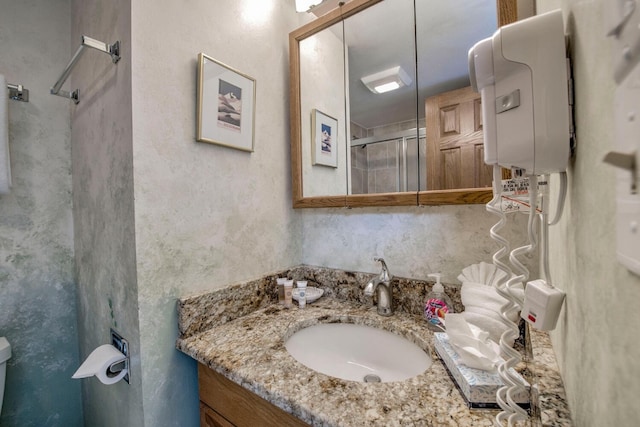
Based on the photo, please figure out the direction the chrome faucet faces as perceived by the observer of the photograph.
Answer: facing the viewer and to the left of the viewer

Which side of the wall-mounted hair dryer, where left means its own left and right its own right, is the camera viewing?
left

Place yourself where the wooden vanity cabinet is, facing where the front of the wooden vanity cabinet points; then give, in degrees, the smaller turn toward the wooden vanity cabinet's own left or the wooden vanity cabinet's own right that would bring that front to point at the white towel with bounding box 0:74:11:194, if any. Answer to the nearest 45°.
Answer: approximately 90° to the wooden vanity cabinet's own right

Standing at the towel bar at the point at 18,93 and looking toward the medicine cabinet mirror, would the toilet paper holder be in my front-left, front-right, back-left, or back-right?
front-right

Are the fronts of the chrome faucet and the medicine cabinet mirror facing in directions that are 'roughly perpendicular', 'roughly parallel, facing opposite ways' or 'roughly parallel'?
roughly parallel

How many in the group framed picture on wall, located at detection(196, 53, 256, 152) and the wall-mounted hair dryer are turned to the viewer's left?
1

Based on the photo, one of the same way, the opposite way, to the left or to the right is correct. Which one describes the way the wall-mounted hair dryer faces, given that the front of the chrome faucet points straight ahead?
to the right

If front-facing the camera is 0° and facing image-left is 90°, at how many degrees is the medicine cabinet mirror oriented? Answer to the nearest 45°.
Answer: approximately 45°

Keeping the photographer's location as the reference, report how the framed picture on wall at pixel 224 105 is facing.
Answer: facing the viewer and to the right of the viewer

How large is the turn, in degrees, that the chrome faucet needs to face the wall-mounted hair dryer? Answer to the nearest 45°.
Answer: approximately 45° to its left
